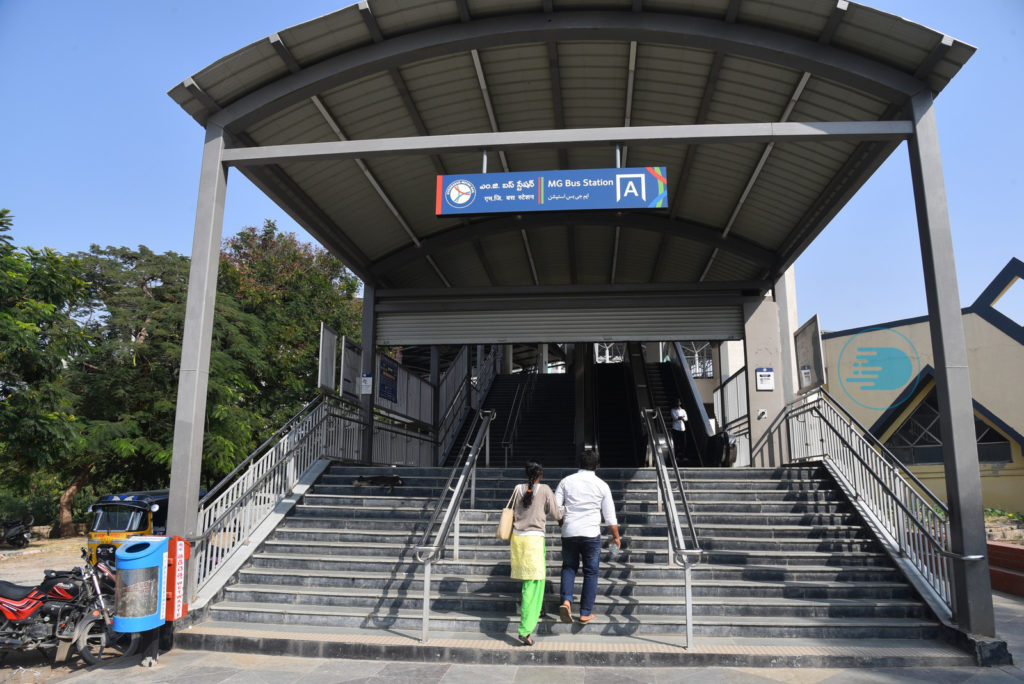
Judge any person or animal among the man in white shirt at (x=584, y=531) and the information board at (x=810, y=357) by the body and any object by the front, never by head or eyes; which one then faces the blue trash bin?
the information board

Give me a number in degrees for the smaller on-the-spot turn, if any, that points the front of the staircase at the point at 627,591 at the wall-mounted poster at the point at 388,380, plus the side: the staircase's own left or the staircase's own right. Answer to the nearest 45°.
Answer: approximately 135° to the staircase's own right

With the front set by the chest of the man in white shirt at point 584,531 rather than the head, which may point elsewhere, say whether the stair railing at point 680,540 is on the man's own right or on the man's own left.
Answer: on the man's own right

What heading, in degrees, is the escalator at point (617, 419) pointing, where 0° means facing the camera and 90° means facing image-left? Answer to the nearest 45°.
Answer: approximately 0°

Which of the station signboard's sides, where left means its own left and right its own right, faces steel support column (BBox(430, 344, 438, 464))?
back

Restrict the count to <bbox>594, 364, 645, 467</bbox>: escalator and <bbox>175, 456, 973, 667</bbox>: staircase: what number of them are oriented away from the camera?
0

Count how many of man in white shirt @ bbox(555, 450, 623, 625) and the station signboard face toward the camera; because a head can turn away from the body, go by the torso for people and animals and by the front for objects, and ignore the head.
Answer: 1

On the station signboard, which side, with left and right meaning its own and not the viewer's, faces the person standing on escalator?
back

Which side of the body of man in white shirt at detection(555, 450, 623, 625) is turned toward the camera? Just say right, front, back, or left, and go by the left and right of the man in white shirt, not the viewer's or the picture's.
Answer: back

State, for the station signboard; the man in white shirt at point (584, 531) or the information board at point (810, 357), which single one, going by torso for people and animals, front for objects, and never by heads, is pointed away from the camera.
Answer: the man in white shirt

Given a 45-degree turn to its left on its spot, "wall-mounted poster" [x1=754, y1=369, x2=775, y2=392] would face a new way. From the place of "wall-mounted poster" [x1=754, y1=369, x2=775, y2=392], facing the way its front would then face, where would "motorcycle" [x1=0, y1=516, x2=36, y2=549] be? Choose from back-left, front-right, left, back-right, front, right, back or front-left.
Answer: back-right

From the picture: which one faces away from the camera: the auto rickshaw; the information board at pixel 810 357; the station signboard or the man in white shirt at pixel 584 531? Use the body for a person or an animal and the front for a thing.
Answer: the man in white shirt
